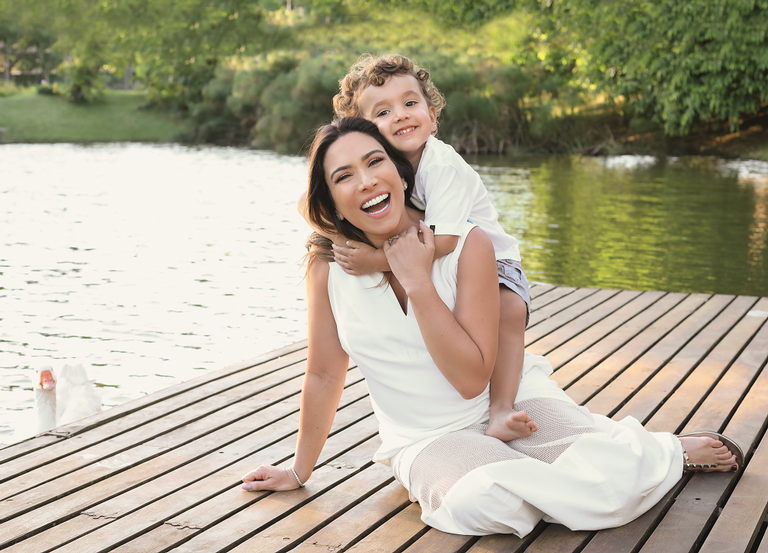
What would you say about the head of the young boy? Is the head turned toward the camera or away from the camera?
toward the camera

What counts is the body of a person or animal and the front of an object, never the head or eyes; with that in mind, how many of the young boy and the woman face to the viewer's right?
0

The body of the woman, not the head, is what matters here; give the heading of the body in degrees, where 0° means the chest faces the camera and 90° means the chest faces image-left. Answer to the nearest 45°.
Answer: approximately 0°
